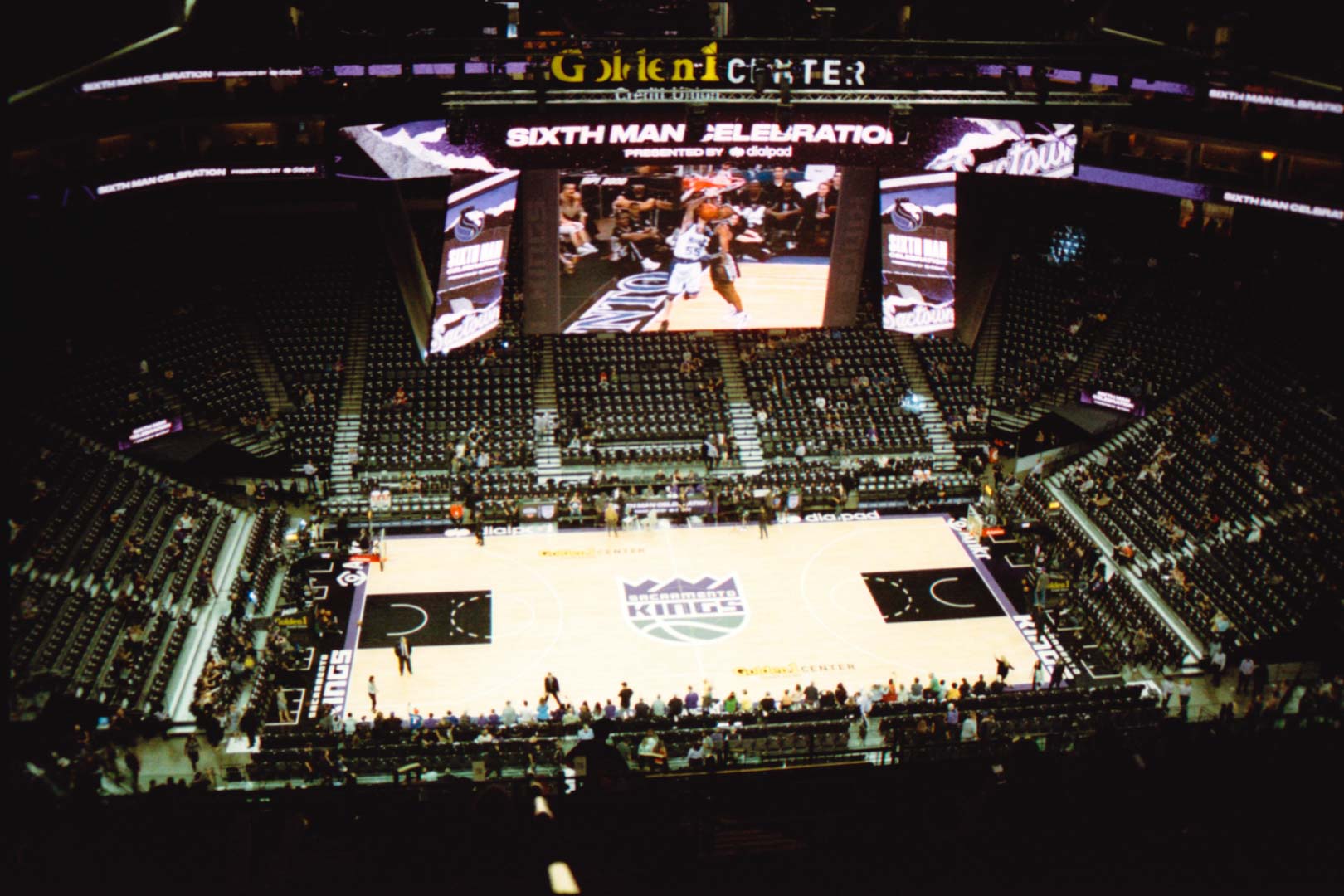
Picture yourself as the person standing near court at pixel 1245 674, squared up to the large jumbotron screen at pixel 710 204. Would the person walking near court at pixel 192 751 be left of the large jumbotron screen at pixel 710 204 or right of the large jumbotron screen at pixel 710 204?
left

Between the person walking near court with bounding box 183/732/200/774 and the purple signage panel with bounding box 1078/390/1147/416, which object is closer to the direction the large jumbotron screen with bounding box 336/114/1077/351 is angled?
the person walking near court

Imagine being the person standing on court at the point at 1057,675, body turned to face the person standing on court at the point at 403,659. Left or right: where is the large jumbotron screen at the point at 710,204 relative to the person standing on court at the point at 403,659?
right

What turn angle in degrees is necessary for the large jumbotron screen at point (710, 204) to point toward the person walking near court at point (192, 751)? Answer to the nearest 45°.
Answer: approximately 45° to its right

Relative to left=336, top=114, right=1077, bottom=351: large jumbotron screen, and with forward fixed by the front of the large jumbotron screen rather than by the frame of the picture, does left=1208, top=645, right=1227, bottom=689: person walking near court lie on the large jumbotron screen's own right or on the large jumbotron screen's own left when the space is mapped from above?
on the large jumbotron screen's own left

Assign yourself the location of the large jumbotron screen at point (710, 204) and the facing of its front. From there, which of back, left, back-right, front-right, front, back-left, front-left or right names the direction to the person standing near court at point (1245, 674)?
front-left

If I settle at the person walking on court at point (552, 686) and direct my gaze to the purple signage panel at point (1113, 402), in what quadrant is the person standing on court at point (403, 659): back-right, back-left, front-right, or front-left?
back-left

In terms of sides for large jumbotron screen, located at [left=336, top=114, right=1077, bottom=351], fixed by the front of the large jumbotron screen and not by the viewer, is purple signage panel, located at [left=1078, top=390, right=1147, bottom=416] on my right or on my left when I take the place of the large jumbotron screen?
on my left

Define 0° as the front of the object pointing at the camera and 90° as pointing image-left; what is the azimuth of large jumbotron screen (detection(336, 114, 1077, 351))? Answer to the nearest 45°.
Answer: approximately 0°

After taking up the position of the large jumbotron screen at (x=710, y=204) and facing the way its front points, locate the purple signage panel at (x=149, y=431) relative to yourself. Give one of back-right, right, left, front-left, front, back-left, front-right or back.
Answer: right

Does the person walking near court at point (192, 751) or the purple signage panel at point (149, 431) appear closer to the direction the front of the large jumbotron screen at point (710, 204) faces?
the person walking near court

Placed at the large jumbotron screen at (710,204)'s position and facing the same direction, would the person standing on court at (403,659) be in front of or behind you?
in front
